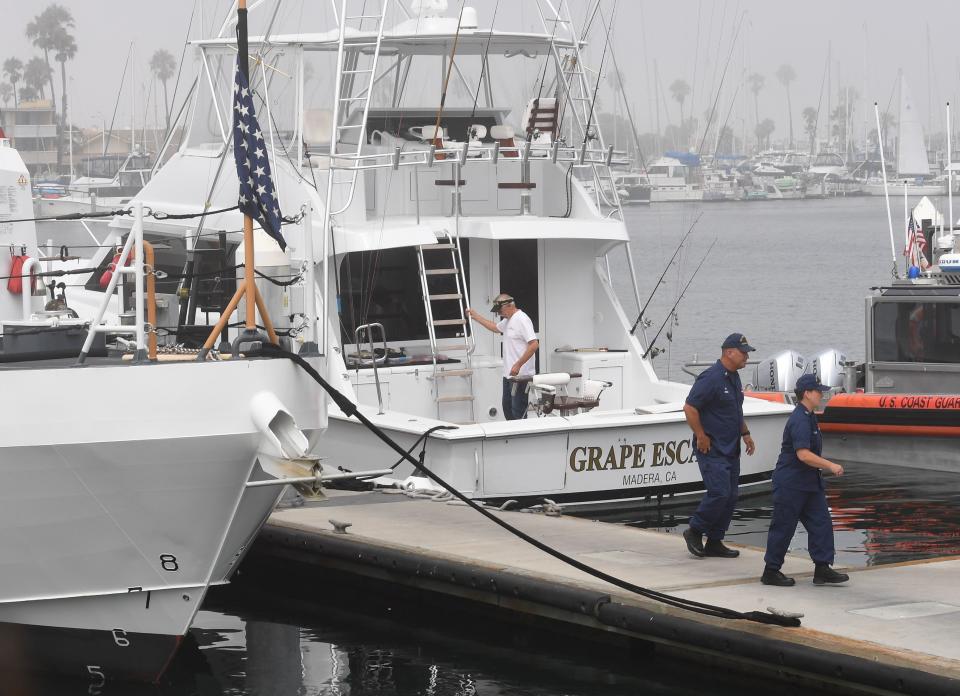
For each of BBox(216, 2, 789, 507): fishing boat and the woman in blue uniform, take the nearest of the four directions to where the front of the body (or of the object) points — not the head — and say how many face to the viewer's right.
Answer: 1

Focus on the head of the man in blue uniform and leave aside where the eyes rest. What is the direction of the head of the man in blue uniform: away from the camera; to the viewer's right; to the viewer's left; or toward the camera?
to the viewer's right

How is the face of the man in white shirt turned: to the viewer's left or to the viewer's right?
to the viewer's left

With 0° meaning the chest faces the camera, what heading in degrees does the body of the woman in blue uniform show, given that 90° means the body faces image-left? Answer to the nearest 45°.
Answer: approximately 270°

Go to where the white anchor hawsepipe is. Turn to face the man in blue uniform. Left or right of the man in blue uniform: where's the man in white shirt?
left

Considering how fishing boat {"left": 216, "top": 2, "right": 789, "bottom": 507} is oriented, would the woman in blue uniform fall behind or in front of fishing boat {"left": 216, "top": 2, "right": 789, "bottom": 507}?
behind

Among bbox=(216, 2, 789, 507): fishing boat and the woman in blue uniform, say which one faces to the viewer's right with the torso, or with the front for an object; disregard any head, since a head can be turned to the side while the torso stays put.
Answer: the woman in blue uniform

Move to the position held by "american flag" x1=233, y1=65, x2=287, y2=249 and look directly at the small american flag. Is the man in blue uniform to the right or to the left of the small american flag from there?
right

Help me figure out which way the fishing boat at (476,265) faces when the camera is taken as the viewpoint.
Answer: facing away from the viewer and to the left of the viewer

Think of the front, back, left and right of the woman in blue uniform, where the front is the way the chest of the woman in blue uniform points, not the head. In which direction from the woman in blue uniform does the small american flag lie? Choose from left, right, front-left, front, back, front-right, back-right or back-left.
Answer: left

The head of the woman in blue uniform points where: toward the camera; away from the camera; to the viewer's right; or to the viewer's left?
to the viewer's right
